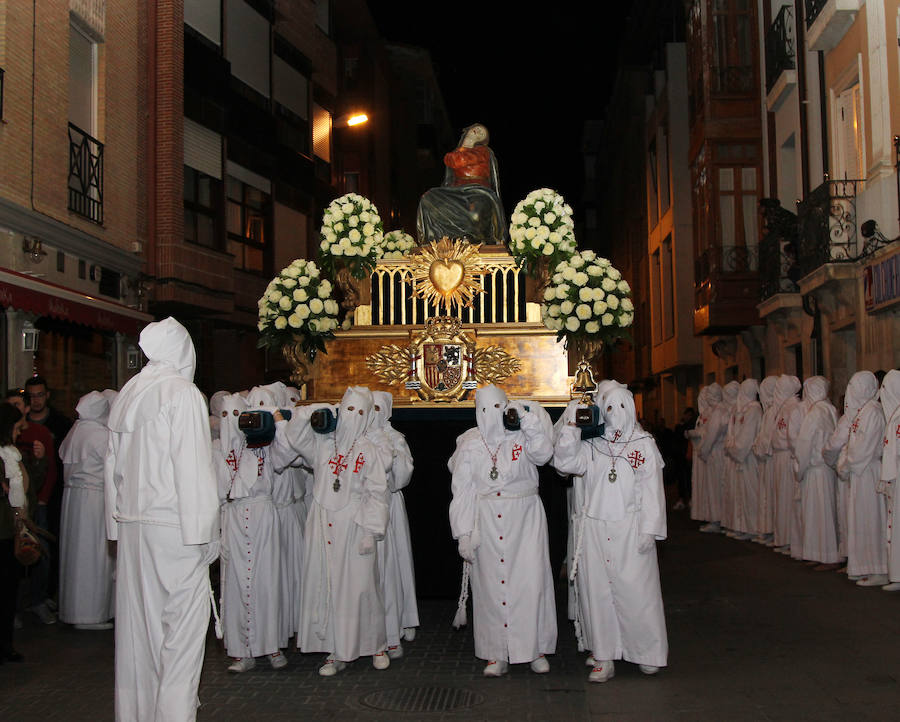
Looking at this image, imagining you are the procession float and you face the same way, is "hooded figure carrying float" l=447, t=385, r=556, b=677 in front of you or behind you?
in front

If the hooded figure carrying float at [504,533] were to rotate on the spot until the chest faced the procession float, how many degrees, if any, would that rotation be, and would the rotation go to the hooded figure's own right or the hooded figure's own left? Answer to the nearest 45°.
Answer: approximately 180°

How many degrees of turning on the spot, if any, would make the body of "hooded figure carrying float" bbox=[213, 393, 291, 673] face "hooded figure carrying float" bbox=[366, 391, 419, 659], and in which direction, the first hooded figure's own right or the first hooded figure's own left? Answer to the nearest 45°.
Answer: approximately 90° to the first hooded figure's own left

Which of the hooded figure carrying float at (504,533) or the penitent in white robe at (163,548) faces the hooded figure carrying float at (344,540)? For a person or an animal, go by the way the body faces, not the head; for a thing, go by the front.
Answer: the penitent in white robe

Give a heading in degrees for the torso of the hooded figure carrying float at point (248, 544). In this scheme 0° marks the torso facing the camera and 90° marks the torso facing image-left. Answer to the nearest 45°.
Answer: approximately 0°

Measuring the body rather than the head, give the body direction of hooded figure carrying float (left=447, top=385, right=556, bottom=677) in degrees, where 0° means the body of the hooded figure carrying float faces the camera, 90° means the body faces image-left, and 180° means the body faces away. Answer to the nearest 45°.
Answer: approximately 0°
